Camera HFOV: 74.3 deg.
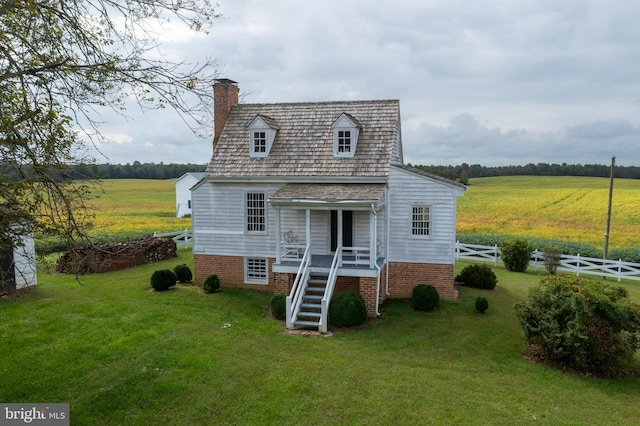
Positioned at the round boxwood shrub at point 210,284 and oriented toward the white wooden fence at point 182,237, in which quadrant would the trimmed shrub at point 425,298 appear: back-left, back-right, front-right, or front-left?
back-right

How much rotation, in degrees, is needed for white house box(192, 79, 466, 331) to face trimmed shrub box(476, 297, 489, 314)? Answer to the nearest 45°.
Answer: approximately 90° to its left

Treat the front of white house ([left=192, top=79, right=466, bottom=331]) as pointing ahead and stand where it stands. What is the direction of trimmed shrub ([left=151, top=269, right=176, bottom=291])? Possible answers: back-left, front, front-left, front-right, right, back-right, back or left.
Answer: right

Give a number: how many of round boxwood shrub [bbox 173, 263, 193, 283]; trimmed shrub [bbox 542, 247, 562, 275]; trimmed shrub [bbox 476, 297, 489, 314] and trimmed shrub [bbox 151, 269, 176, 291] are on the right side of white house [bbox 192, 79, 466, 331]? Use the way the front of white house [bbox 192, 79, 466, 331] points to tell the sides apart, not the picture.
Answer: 2

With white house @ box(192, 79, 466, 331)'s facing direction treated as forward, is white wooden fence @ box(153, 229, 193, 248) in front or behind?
behind

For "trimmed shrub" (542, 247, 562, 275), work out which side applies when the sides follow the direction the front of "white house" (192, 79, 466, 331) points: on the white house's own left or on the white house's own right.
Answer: on the white house's own left

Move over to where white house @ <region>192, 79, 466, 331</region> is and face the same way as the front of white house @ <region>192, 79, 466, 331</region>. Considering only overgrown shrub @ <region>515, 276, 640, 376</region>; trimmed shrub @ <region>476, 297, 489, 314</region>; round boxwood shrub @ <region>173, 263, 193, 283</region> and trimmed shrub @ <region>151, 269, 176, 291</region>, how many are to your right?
2

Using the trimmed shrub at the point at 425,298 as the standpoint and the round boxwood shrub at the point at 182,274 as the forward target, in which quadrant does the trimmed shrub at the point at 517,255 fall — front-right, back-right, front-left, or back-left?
back-right

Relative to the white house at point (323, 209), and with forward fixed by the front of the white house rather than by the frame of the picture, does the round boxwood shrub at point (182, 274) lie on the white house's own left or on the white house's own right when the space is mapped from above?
on the white house's own right

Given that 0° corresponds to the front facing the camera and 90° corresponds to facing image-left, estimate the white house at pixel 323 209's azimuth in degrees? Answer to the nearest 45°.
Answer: approximately 0°

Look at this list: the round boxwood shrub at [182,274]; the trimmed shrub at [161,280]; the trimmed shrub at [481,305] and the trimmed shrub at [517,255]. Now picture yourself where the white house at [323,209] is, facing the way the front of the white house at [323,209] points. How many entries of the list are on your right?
2

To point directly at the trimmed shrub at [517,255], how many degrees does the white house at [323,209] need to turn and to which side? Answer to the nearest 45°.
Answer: approximately 135° to its left
